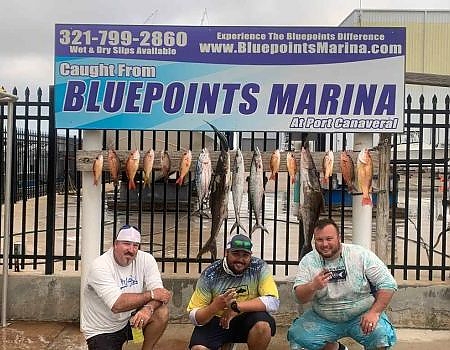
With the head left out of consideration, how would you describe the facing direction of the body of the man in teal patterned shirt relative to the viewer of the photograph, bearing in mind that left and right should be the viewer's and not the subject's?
facing the viewer

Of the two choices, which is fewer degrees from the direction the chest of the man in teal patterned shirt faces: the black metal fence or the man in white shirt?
the man in white shirt

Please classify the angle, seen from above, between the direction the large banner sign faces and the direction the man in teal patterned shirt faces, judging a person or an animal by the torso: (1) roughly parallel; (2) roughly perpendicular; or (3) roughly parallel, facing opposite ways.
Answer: roughly parallel

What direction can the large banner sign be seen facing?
toward the camera

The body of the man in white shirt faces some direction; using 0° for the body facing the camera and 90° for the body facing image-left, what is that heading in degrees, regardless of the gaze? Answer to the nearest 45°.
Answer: approximately 315°

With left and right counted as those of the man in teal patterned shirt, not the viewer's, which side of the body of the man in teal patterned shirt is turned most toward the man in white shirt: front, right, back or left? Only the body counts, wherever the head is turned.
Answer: right

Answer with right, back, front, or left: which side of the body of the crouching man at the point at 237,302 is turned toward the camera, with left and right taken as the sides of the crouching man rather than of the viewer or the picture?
front

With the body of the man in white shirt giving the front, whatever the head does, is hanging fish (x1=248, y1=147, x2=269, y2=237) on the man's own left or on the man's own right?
on the man's own left

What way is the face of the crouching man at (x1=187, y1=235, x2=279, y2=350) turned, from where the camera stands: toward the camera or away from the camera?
toward the camera

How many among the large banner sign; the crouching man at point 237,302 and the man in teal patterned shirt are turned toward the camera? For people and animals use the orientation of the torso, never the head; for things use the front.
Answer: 3

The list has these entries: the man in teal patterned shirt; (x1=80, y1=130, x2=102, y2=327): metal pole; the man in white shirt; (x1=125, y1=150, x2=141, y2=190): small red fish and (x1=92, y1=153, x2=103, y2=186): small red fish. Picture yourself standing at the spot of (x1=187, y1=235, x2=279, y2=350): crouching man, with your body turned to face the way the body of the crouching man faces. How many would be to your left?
1
